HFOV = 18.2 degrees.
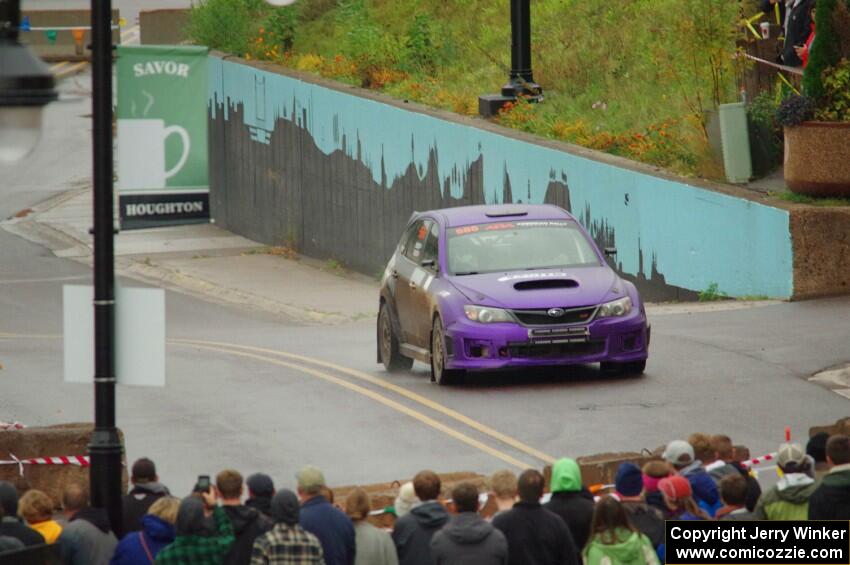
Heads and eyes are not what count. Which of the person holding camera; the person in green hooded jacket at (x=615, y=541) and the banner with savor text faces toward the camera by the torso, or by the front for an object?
the banner with savor text

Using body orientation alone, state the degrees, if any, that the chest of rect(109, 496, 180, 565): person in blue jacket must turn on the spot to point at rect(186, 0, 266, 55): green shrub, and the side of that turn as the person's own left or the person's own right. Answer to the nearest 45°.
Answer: approximately 45° to the person's own left

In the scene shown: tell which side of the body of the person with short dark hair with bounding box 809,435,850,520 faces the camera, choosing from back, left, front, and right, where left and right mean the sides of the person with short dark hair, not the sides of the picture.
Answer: back

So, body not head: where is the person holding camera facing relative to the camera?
away from the camera

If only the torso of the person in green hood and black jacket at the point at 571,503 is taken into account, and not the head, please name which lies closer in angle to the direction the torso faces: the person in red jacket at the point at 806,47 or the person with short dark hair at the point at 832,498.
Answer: the person in red jacket

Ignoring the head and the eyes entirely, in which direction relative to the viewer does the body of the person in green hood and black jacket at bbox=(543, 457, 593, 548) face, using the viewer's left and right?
facing away from the viewer

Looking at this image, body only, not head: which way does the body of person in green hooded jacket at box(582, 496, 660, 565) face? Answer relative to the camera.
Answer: away from the camera

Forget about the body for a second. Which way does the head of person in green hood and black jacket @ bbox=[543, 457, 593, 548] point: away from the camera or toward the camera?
away from the camera

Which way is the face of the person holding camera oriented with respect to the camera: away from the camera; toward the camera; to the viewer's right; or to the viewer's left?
away from the camera

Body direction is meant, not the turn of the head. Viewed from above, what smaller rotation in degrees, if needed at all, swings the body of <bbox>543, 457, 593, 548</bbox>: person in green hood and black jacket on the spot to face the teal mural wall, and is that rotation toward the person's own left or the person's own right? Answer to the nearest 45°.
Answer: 0° — they already face it

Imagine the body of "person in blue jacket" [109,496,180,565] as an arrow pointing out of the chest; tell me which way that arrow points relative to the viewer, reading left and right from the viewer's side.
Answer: facing away from the viewer and to the right of the viewer

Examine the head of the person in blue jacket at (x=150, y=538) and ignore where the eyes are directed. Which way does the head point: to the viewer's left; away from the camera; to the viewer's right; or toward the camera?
away from the camera

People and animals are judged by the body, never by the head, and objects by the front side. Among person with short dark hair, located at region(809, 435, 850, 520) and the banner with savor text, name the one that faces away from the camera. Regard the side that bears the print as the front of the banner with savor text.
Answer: the person with short dark hair
